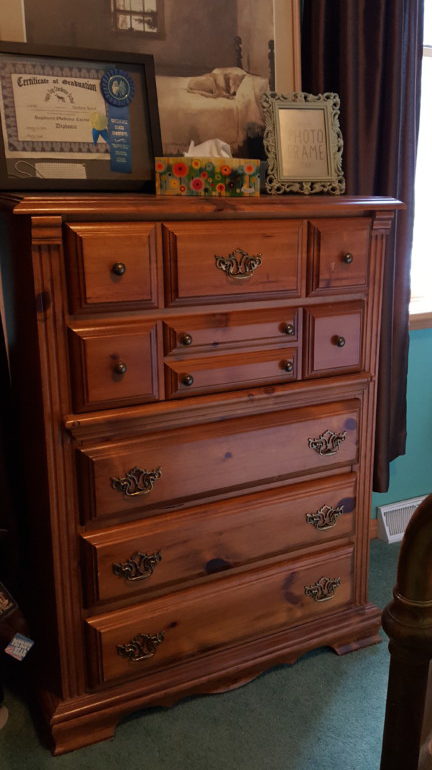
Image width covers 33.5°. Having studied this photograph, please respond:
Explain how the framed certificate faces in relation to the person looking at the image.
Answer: facing the viewer and to the right of the viewer

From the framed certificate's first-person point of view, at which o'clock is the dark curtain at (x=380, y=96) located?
The dark curtain is roughly at 10 o'clock from the framed certificate.

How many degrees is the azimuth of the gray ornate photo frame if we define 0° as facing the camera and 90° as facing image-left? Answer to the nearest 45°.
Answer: approximately 0°

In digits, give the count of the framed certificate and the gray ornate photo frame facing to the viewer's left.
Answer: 0

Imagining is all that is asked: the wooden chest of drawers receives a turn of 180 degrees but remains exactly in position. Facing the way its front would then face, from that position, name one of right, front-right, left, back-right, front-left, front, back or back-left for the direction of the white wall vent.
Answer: right

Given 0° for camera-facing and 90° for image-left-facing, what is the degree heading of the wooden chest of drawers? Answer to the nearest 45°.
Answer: approximately 315°

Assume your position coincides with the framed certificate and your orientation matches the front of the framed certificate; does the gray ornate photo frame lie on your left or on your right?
on your left
